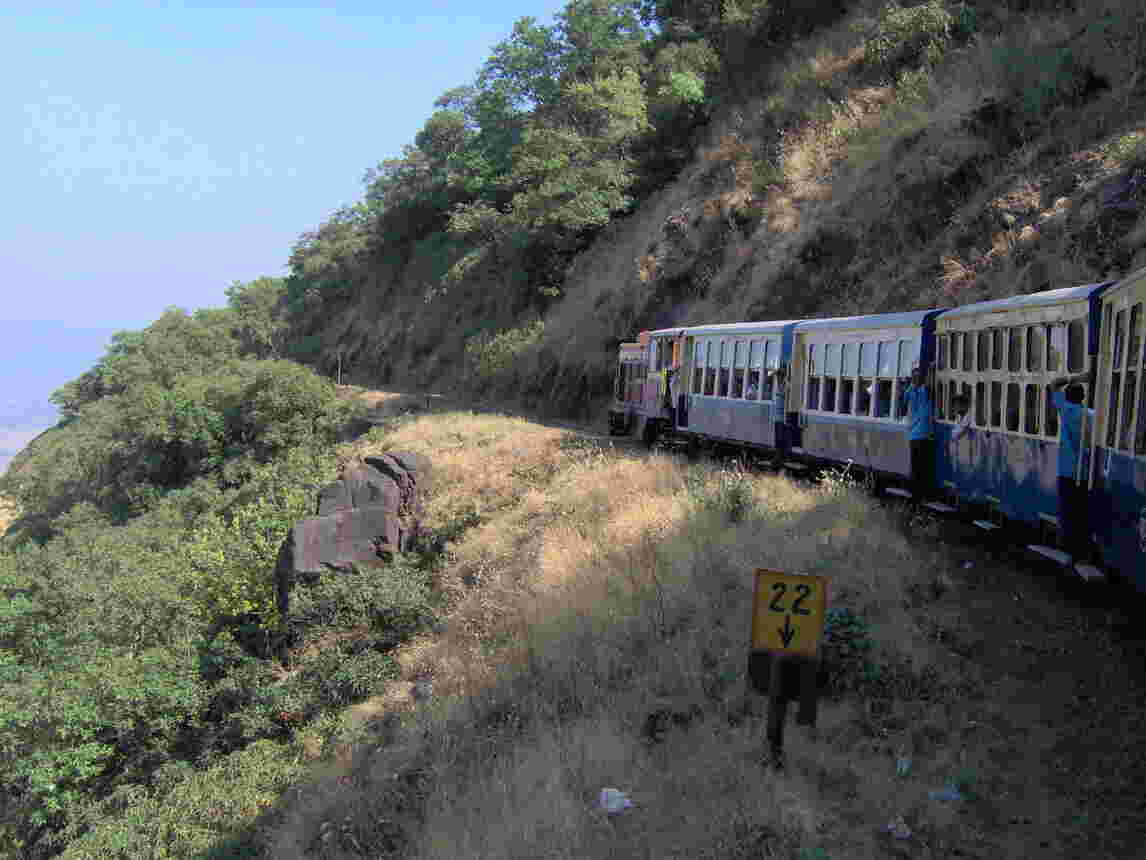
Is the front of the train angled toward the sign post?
no

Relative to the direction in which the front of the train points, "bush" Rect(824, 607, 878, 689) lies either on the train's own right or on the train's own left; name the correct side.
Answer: on the train's own left

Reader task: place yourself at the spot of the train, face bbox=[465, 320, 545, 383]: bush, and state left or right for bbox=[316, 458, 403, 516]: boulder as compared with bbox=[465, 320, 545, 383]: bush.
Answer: left

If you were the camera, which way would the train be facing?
facing away from the viewer and to the left of the viewer

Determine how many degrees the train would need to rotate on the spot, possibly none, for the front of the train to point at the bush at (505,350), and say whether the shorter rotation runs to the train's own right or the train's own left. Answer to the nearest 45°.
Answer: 0° — it already faces it
